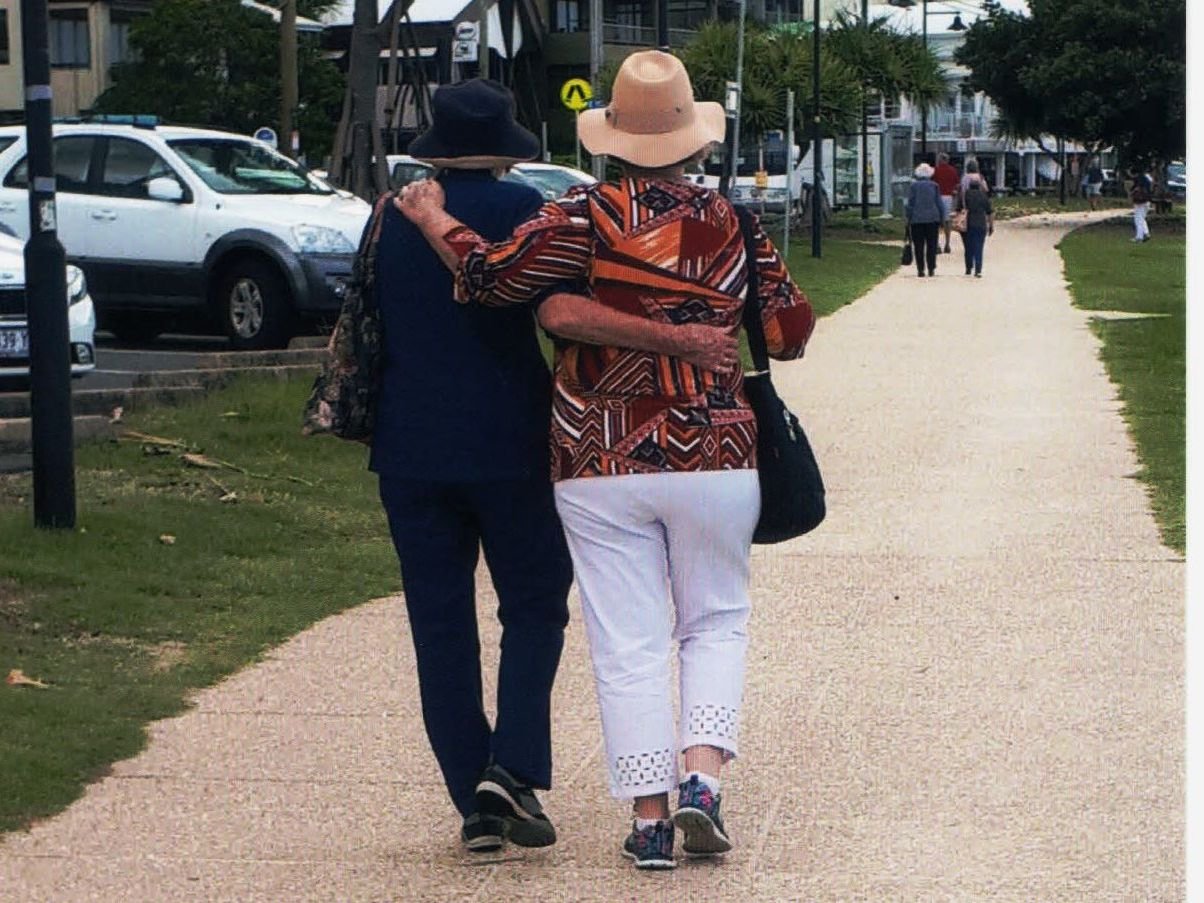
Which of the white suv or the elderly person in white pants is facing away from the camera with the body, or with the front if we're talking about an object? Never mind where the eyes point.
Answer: the elderly person in white pants

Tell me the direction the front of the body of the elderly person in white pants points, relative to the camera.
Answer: away from the camera

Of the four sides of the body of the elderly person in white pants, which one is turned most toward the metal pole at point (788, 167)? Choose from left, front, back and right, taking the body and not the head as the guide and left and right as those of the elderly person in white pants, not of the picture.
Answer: front

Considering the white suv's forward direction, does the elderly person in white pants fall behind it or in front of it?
in front

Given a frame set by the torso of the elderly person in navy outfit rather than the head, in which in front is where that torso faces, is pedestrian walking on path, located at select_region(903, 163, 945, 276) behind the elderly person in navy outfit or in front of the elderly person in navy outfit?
in front

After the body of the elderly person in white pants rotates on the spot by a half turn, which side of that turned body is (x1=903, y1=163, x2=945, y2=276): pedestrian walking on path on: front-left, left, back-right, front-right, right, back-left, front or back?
back

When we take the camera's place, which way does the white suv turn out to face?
facing the viewer and to the right of the viewer

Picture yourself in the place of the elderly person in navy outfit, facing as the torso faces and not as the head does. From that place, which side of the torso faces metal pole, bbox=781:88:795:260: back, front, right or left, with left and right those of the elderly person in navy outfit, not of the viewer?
front

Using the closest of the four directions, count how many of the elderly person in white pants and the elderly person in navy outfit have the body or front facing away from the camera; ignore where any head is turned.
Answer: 2

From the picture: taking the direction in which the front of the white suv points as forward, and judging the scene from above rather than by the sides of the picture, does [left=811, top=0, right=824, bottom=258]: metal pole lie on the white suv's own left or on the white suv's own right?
on the white suv's own left

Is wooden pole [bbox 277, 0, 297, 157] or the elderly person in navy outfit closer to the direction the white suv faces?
the elderly person in navy outfit

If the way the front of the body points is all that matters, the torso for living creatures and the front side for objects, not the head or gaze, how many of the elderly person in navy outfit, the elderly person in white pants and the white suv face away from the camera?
2

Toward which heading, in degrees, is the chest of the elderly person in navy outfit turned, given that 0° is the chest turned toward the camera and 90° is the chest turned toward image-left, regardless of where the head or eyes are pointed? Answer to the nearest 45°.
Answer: approximately 180°

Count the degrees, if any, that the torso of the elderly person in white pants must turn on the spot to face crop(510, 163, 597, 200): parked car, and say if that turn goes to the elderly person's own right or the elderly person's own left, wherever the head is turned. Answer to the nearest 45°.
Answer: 0° — they already face it

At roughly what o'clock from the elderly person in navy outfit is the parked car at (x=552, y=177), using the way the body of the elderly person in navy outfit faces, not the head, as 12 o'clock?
The parked car is roughly at 12 o'clock from the elderly person in navy outfit.

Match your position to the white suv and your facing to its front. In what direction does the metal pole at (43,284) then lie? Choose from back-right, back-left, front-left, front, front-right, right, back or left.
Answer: front-right
